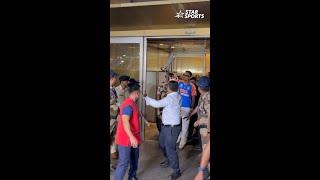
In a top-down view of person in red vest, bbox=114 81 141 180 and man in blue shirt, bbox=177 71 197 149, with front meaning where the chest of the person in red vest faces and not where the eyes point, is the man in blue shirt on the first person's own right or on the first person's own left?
on the first person's own left

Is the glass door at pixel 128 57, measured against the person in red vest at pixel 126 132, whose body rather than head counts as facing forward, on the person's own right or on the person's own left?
on the person's own left

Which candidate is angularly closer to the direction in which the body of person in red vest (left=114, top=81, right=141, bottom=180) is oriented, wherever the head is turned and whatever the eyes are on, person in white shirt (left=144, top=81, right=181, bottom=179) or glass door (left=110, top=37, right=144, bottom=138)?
the person in white shirt

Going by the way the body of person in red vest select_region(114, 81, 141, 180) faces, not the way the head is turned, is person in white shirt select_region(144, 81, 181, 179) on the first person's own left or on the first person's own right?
on the first person's own left
